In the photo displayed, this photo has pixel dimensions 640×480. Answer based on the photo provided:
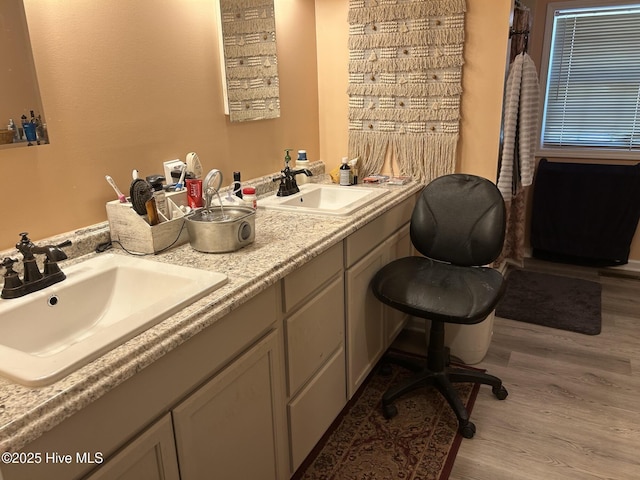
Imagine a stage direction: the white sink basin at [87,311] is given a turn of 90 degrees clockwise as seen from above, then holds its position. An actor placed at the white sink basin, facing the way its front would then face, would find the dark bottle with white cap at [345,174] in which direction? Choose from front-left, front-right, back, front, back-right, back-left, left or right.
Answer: back

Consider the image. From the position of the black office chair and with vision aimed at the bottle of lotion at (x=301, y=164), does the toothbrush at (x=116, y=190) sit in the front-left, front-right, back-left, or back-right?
front-left

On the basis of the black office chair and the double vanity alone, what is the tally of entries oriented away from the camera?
0

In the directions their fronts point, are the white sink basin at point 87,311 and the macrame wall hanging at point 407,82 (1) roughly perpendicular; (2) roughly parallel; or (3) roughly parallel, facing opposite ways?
roughly perpendicular

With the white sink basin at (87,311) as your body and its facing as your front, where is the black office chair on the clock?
The black office chair is roughly at 10 o'clock from the white sink basin.

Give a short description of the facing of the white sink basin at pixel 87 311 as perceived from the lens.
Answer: facing the viewer and to the right of the viewer

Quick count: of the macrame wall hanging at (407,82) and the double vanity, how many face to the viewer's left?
0

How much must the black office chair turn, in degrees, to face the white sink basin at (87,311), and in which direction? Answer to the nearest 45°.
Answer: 0° — it already faces it

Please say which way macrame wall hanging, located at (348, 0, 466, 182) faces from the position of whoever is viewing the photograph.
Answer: facing the viewer

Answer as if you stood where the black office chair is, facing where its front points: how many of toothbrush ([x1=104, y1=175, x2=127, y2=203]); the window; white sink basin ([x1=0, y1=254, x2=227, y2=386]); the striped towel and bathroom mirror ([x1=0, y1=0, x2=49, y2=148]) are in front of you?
3

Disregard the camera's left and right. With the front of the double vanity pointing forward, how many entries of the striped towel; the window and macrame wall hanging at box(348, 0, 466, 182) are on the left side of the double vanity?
3

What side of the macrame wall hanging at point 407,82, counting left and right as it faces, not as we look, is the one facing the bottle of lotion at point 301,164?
right

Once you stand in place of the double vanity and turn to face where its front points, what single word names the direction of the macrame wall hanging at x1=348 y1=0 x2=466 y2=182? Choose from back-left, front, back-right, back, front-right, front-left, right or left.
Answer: left

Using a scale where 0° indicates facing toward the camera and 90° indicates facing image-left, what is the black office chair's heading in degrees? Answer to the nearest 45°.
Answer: approximately 45°

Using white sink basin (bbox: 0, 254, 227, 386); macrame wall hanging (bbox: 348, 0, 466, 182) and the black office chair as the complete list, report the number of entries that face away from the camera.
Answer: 0
